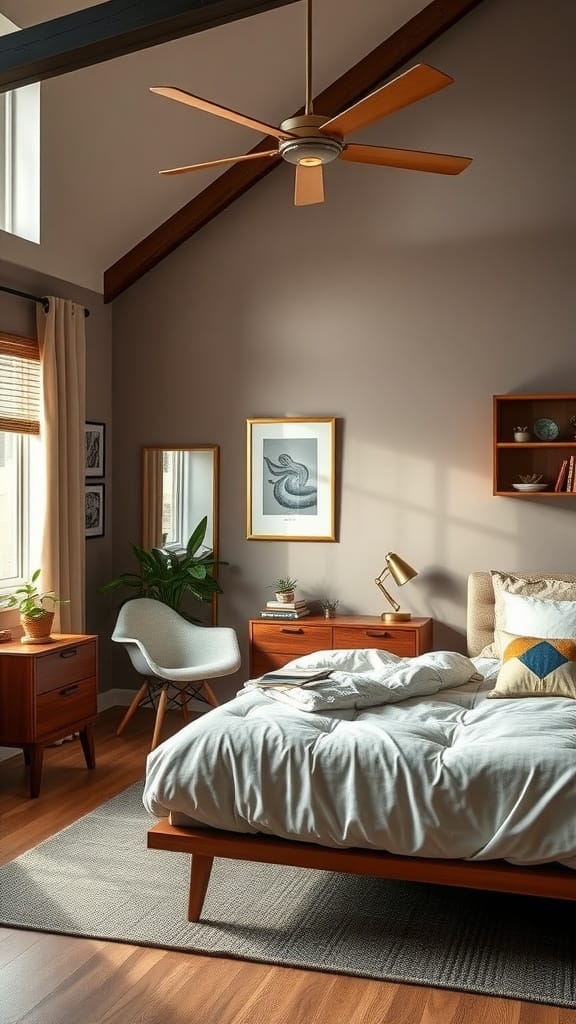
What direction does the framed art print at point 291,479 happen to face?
toward the camera

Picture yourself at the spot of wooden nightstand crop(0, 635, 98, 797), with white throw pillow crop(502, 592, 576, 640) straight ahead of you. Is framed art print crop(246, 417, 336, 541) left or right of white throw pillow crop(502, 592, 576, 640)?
left

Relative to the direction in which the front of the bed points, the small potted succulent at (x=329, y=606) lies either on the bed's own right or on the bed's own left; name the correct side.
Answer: on the bed's own right

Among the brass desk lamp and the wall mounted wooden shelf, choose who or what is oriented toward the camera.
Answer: the wall mounted wooden shelf

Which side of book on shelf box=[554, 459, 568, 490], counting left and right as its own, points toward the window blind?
right

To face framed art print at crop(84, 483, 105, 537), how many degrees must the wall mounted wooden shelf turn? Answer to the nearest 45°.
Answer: approximately 90° to its right

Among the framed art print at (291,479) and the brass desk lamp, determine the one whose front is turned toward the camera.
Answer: the framed art print

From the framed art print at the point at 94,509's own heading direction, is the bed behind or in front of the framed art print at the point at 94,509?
in front

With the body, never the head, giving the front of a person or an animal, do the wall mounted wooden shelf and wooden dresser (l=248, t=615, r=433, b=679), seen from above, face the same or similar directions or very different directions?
same or similar directions

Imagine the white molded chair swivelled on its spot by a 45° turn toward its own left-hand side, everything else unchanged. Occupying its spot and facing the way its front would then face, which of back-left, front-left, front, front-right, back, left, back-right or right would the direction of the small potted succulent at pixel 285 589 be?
front

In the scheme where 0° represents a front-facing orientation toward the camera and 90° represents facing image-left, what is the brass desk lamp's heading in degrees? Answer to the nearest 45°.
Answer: approximately 270°
